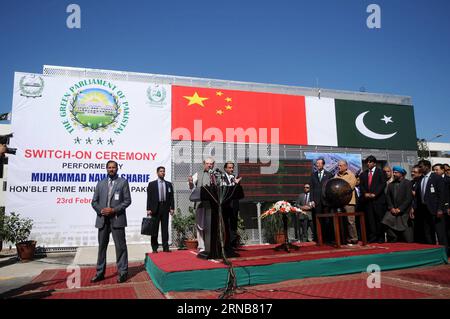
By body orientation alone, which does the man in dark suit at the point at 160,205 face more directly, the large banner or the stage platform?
the stage platform

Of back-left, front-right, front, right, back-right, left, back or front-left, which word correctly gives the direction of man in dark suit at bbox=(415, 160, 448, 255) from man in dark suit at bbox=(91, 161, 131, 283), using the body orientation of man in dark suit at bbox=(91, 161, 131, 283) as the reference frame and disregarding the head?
left

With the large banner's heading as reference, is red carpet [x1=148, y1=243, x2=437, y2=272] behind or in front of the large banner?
in front

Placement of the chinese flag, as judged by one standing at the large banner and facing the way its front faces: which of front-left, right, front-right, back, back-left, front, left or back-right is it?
left

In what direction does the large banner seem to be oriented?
toward the camera

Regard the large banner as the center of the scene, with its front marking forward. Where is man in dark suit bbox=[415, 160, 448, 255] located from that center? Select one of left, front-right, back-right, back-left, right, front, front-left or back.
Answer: front-left

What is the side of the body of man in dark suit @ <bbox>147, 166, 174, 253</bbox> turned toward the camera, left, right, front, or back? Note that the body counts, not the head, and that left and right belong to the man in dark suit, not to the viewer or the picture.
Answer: front

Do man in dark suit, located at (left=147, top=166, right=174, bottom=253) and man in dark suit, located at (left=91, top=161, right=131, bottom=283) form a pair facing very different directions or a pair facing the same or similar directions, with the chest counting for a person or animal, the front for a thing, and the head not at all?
same or similar directions

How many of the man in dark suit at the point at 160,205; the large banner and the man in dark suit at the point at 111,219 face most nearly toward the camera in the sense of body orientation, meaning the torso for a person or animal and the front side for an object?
3

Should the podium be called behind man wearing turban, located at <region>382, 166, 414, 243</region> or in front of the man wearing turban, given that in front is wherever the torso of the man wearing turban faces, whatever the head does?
in front

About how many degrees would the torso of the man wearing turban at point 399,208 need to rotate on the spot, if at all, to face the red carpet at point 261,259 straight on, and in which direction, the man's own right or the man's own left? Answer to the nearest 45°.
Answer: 0° — they already face it

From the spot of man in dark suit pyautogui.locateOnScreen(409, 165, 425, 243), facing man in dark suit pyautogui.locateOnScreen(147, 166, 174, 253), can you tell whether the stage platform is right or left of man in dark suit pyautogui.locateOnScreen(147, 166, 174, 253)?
left

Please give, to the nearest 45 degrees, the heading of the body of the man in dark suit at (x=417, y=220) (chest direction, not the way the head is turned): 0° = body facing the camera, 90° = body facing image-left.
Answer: approximately 45°

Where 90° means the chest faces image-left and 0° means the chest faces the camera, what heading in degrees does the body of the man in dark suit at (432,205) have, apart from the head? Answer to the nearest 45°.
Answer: approximately 45°

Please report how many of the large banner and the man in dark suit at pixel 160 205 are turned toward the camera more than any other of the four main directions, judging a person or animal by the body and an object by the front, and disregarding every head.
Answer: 2

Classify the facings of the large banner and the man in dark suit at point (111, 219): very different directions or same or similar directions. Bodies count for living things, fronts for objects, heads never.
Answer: same or similar directions

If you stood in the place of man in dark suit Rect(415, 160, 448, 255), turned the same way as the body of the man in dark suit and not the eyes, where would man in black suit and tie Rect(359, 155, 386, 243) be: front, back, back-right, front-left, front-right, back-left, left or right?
front-right
